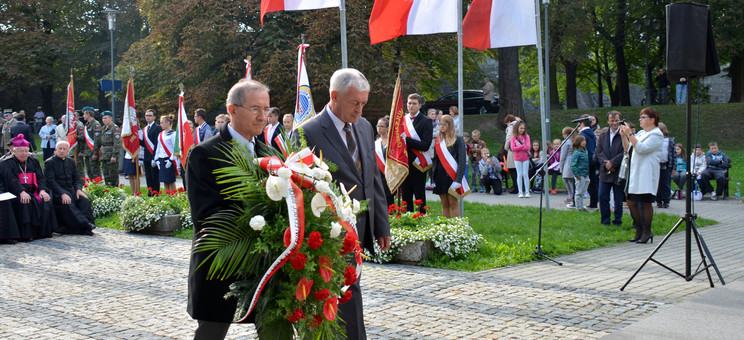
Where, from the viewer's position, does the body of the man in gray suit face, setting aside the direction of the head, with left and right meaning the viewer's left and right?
facing the viewer and to the right of the viewer

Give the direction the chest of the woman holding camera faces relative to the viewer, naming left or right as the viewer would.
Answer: facing to the left of the viewer

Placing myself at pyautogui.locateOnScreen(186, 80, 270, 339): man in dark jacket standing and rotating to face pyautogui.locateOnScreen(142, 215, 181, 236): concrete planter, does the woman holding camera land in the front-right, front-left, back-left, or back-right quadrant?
front-right

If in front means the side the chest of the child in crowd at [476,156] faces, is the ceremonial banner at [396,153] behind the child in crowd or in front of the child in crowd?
in front

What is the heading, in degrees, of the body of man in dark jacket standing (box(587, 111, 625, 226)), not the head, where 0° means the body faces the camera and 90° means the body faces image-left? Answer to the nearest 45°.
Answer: approximately 0°

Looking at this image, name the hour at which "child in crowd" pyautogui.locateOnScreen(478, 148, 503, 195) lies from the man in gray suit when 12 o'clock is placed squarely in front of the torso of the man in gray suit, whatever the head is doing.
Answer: The child in crowd is roughly at 8 o'clock from the man in gray suit.

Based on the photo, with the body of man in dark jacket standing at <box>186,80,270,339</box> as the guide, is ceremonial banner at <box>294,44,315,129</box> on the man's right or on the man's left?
on the man's left

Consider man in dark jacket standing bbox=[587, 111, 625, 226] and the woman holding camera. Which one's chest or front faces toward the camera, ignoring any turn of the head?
the man in dark jacket standing

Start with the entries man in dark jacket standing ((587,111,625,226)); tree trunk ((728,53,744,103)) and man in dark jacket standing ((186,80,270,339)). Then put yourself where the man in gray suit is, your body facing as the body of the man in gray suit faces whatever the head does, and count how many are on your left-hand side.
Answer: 2

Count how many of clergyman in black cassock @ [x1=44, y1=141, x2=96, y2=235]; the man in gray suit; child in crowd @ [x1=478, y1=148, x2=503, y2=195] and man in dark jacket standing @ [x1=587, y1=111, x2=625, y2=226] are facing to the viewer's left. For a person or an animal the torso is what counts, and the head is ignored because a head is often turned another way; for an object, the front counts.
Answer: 0

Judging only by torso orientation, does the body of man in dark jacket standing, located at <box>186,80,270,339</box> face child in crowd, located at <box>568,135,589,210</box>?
no

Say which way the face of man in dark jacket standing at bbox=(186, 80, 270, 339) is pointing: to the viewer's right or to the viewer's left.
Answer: to the viewer's right

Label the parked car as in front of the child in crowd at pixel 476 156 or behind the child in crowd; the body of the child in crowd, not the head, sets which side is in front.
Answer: behind

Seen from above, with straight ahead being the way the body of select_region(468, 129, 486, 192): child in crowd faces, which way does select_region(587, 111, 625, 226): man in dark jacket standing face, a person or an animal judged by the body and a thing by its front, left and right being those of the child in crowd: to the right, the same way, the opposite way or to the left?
the same way

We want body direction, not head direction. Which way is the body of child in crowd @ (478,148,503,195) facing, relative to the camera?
toward the camera

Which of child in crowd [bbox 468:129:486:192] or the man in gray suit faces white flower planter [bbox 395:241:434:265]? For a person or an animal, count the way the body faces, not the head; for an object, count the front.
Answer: the child in crowd
